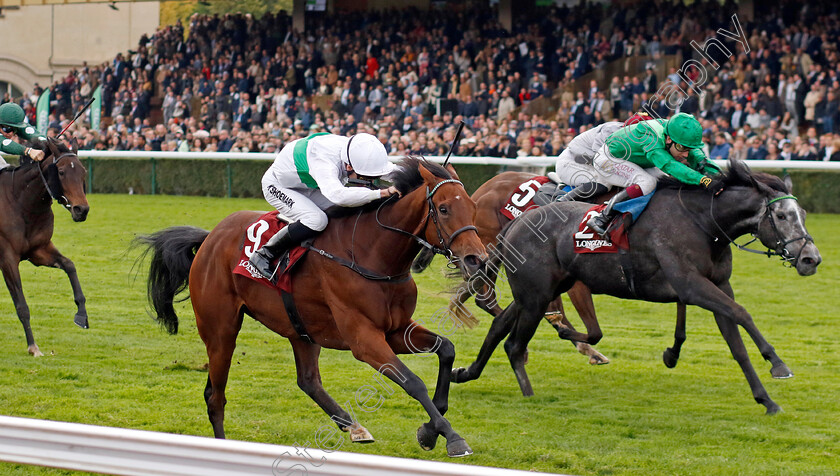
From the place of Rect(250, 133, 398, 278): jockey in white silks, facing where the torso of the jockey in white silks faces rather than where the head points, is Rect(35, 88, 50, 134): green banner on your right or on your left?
on your left

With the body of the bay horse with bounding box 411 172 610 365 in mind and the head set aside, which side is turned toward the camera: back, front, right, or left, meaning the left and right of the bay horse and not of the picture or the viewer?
right

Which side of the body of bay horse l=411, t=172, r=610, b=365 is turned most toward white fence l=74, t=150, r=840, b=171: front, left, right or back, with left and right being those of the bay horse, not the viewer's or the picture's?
left

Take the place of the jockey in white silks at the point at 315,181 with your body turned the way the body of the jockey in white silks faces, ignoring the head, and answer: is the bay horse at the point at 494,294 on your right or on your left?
on your left

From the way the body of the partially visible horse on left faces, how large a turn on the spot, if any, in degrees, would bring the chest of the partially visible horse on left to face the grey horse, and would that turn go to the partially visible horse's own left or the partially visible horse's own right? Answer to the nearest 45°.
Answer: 0° — it already faces it

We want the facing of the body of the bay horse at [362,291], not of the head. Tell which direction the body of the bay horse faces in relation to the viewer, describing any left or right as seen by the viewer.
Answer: facing the viewer and to the right of the viewer

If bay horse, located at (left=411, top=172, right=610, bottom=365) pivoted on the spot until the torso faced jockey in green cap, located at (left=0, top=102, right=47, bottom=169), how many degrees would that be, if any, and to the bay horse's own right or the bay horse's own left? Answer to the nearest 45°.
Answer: approximately 180°

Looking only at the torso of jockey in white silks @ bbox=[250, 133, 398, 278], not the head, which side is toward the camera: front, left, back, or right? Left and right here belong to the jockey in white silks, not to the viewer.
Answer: right

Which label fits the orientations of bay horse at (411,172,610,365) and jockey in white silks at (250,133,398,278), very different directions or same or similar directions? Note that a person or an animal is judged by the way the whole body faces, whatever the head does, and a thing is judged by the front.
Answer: same or similar directions
